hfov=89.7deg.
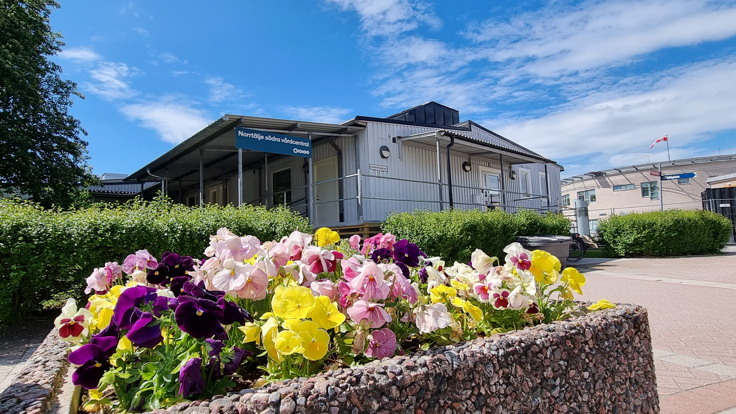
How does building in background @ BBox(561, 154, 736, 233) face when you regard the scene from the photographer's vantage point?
facing the viewer and to the left of the viewer

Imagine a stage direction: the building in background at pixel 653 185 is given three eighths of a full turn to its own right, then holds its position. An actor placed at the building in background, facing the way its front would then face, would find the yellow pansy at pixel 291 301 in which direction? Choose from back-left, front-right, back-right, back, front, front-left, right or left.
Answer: back

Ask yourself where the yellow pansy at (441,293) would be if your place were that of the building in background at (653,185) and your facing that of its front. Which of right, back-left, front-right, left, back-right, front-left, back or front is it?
front-left

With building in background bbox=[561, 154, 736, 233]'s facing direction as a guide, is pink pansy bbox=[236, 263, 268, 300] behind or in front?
in front

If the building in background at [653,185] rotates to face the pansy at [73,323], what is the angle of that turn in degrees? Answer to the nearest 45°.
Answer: approximately 45° to its left

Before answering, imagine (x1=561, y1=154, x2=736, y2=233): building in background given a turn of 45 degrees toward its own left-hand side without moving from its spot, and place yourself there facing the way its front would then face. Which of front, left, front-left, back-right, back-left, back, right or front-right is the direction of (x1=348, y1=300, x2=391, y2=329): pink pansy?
front

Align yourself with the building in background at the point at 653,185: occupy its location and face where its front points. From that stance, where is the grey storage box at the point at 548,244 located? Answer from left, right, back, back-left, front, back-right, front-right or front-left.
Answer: front-left

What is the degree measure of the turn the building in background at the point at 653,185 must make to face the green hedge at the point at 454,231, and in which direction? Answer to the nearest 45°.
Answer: approximately 45° to its left

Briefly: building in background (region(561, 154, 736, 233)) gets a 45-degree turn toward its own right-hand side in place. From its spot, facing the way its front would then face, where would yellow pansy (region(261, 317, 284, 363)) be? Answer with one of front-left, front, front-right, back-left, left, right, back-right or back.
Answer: left

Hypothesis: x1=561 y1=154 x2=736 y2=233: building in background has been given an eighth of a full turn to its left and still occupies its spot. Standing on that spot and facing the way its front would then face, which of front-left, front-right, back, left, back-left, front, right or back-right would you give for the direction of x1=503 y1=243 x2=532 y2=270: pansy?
front

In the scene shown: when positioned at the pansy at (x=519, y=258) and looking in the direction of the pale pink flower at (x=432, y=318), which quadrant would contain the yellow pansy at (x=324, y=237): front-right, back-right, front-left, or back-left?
front-right
